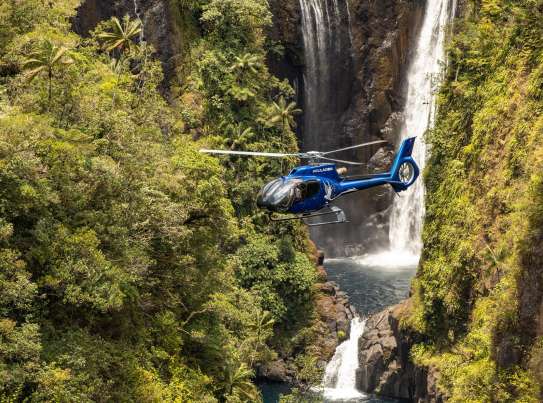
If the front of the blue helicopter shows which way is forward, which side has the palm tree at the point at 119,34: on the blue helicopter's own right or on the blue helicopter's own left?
on the blue helicopter's own right

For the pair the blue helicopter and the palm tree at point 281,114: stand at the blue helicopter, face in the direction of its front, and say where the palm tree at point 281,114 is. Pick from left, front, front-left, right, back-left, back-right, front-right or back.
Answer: back-right

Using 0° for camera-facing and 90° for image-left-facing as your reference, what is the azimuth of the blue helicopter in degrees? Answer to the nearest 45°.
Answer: approximately 45°

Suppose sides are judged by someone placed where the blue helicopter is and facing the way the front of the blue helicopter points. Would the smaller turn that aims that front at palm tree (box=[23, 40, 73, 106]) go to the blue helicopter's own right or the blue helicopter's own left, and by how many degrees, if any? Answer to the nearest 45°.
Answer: approximately 45° to the blue helicopter's own right
